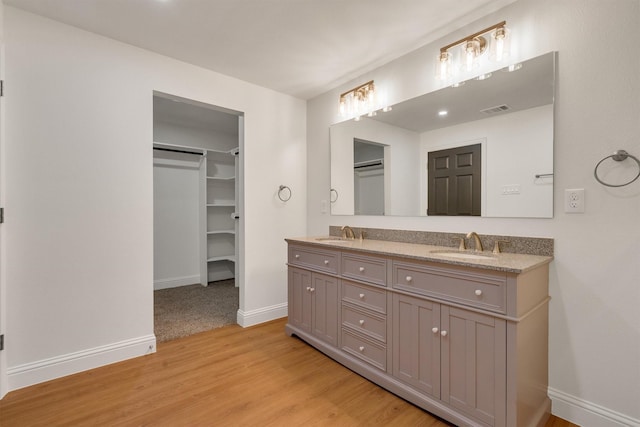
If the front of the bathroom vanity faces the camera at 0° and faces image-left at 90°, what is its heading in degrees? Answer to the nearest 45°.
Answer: approximately 45°

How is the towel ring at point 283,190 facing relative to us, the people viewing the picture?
facing the viewer and to the right of the viewer

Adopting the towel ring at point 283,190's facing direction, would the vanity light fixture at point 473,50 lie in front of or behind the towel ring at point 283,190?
in front

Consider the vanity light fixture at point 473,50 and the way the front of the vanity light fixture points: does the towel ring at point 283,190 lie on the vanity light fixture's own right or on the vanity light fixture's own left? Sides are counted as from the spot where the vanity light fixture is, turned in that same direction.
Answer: on the vanity light fixture's own right

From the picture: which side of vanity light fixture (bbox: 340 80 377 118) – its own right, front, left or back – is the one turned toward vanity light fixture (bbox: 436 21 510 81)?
left

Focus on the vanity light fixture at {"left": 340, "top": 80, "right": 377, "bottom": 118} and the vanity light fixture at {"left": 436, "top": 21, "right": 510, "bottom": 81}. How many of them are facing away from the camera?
0

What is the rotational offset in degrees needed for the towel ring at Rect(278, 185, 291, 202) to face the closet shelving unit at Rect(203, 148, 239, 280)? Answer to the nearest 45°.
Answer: approximately 180°
